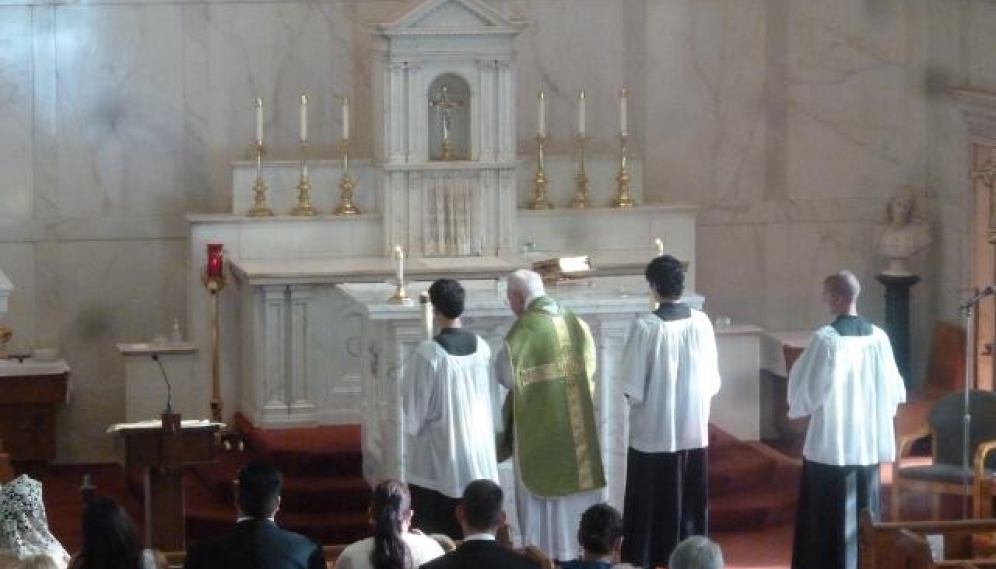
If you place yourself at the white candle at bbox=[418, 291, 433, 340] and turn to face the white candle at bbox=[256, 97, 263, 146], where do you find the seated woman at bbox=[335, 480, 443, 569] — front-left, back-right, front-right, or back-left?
back-left

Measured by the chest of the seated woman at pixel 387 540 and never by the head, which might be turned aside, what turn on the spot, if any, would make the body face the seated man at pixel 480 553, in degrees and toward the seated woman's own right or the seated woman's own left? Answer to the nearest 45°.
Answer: approximately 135° to the seated woman's own right

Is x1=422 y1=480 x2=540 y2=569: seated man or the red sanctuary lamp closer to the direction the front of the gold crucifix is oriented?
the seated man

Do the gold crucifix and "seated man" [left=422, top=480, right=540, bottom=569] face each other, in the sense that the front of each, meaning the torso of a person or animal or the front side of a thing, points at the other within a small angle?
yes

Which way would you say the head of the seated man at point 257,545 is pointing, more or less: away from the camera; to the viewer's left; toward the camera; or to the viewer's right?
away from the camera

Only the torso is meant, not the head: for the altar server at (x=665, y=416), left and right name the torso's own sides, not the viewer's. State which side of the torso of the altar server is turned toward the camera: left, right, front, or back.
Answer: back

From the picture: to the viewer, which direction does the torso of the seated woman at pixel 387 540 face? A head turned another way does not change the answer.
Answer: away from the camera

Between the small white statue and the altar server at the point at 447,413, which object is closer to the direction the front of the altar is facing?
the altar server

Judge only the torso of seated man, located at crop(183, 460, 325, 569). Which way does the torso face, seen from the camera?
away from the camera
